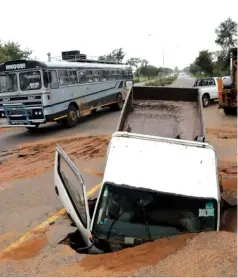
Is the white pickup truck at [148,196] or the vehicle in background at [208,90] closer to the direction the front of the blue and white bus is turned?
the white pickup truck

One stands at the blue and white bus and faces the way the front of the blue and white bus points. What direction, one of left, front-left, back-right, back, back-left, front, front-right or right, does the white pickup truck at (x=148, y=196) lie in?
front-left

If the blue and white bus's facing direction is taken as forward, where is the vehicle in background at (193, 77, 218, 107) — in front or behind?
behind

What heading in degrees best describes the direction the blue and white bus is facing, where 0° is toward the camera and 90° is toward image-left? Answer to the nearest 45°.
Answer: approximately 45°

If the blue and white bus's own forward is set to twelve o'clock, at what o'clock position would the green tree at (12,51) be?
The green tree is roughly at 4 o'clock from the blue and white bus.

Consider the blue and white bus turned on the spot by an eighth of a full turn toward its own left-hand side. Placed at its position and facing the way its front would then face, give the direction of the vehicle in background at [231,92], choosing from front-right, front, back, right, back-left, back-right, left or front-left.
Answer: left

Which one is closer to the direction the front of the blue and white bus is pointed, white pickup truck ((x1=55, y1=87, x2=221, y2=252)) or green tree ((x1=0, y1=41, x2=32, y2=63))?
the white pickup truck
